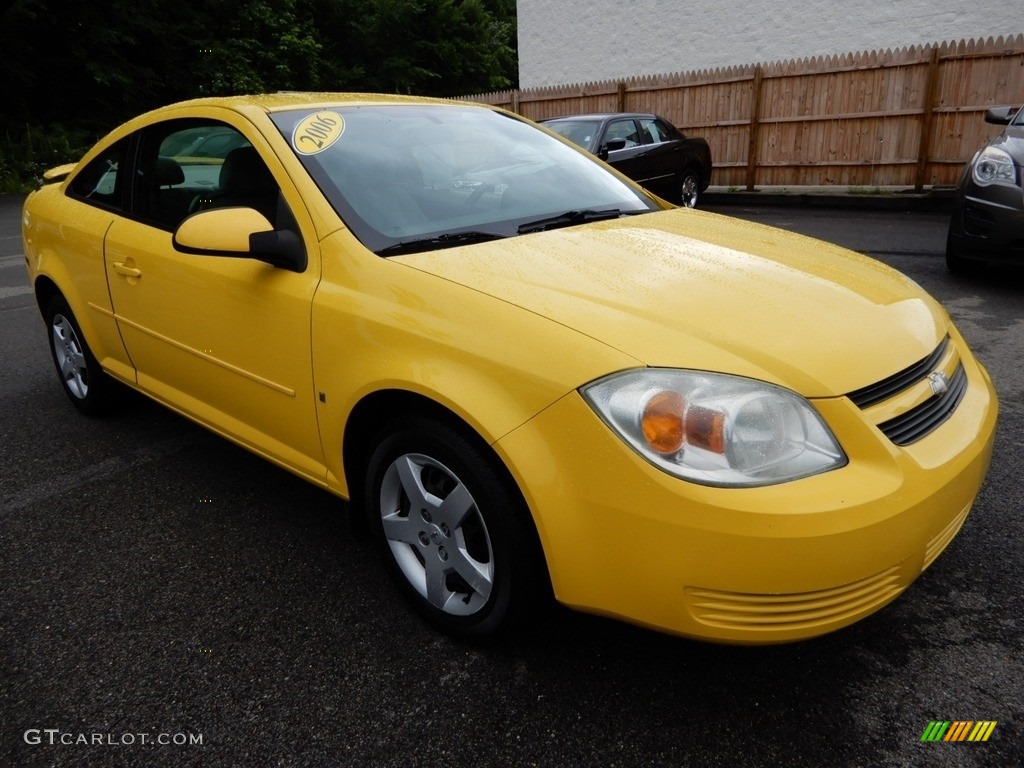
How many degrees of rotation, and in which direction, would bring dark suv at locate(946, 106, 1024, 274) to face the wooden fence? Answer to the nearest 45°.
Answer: approximately 135° to its right

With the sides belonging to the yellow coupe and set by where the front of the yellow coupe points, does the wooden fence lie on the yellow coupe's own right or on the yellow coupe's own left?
on the yellow coupe's own left

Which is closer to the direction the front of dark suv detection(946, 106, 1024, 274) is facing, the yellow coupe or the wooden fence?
the yellow coupe

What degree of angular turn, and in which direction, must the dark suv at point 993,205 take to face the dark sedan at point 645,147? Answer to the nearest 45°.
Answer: approximately 90° to its right

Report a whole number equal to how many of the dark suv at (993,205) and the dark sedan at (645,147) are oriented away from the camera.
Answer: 0

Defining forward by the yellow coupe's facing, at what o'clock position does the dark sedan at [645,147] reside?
The dark sedan is roughly at 8 o'clock from the yellow coupe.

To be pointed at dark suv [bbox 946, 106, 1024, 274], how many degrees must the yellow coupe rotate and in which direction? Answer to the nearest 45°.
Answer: approximately 90° to its left

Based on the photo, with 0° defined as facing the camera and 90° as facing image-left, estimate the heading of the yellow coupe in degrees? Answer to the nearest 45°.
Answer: approximately 315°
